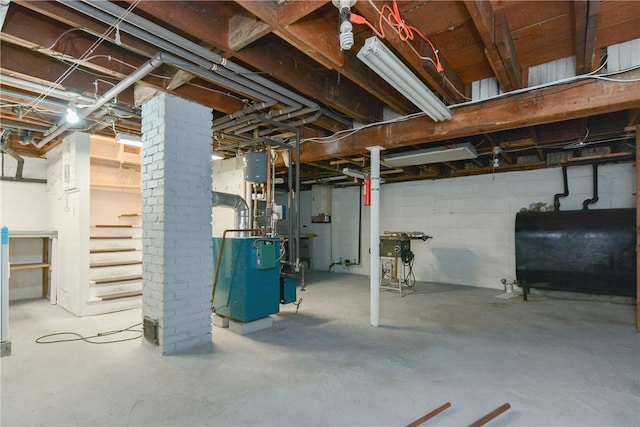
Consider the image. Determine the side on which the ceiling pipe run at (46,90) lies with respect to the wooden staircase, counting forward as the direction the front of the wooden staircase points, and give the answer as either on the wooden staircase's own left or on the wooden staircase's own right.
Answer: on the wooden staircase's own right

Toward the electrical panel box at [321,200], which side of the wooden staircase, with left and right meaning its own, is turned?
left

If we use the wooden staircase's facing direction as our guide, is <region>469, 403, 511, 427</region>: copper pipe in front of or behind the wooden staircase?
in front

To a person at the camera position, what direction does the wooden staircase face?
facing the viewer and to the right of the viewer

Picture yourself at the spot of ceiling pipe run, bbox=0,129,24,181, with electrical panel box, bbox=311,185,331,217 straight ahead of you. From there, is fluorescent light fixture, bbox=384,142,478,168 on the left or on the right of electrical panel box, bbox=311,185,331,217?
right

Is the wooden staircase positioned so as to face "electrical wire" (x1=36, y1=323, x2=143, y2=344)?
yes
